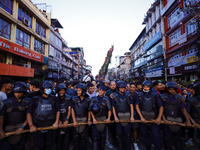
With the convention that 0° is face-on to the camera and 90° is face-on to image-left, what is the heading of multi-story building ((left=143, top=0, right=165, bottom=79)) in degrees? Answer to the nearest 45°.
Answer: approximately 90°

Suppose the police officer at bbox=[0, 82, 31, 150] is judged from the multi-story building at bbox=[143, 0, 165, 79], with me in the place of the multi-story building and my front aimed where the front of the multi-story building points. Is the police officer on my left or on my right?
on my left

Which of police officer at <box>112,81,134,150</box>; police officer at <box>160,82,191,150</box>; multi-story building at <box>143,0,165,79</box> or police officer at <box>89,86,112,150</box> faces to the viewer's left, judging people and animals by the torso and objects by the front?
the multi-story building

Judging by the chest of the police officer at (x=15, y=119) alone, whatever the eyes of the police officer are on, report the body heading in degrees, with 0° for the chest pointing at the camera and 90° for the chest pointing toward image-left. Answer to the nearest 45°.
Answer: approximately 0°

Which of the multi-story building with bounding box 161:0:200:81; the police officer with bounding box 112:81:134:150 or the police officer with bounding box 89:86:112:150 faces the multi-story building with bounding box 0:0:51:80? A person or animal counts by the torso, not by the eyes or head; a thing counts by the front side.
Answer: the multi-story building with bounding box 161:0:200:81

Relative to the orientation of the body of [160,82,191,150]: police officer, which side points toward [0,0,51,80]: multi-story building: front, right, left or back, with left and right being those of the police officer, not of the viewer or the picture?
right

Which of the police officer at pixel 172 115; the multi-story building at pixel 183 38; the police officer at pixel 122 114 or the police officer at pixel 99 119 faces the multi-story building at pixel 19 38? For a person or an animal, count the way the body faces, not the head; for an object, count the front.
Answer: the multi-story building at pixel 183 38

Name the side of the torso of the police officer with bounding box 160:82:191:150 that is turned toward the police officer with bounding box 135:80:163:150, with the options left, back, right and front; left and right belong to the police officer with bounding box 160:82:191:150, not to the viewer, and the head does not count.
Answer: right

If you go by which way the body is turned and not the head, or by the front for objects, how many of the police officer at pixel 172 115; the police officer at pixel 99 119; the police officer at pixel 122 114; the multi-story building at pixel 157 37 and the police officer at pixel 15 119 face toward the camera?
4

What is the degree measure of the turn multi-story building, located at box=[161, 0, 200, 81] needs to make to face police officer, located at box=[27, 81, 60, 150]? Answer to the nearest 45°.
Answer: approximately 45° to its left

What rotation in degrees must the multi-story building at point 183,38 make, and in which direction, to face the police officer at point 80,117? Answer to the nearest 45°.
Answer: approximately 45° to its left

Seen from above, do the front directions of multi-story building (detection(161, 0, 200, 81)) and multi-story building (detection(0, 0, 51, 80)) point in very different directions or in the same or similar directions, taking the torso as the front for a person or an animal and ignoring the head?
very different directions
